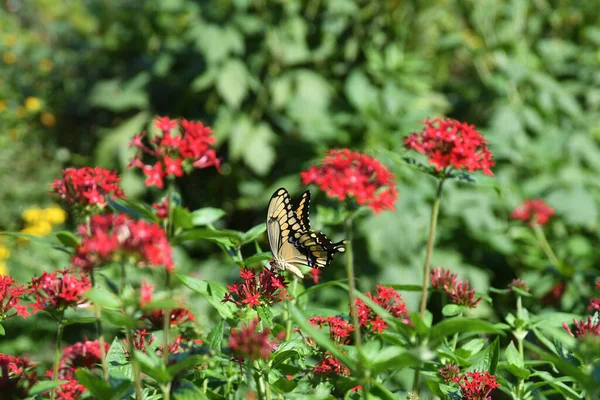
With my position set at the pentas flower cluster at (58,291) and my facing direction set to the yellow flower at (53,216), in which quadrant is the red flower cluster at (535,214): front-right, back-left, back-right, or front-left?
front-right

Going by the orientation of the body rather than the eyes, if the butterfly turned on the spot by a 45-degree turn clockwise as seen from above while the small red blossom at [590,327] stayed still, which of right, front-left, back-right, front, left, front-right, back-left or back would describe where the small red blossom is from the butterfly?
back

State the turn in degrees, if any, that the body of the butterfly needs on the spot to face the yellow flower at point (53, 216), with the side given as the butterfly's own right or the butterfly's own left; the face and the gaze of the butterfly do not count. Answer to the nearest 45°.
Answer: approximately 45° to the butterfly's own right

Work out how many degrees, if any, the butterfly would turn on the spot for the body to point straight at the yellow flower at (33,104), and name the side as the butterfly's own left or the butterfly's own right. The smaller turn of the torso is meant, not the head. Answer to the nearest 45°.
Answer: approximately 45° to the butterfly's own right

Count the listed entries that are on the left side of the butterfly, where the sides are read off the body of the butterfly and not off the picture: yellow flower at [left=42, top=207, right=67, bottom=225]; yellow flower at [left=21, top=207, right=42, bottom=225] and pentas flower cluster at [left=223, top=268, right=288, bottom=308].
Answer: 1

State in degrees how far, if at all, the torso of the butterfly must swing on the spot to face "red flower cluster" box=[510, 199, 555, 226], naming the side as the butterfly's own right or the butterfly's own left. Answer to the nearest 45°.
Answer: approximately 135° to the butterfly's own right

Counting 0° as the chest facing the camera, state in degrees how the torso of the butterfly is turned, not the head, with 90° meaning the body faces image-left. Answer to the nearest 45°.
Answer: approximately 90°

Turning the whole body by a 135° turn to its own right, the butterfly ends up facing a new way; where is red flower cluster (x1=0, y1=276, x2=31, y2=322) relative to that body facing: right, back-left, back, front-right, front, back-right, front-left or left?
back

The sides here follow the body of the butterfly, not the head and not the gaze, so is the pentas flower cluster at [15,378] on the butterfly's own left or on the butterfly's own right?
on the butterfly's own left
